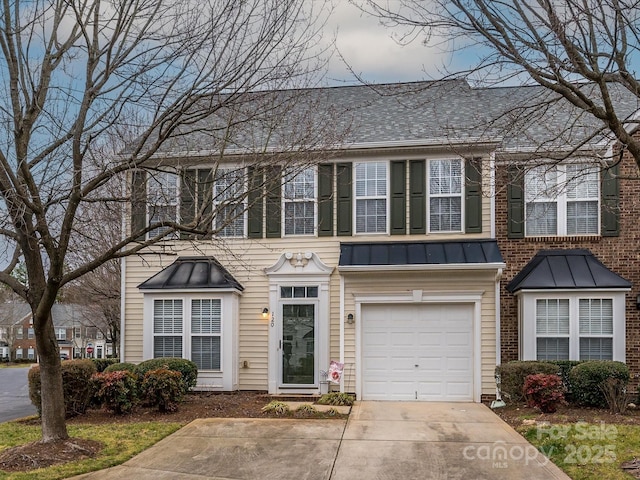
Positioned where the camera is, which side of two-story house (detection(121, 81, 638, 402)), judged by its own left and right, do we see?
front

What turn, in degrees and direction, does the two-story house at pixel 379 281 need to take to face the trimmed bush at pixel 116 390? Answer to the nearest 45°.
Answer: approximately 45° to its right

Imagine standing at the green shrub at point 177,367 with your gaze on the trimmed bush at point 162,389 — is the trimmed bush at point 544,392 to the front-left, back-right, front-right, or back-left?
front-left

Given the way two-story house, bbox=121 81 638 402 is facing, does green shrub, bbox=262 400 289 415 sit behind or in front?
in front

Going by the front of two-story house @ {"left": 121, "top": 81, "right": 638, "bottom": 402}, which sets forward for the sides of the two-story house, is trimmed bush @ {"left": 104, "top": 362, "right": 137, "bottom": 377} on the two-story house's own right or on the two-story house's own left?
on the two-story house's own right

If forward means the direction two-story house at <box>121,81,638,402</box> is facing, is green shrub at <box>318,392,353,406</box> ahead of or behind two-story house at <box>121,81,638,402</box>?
ahead

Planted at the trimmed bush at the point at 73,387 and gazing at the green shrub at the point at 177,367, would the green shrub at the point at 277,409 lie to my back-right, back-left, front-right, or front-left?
front-right
